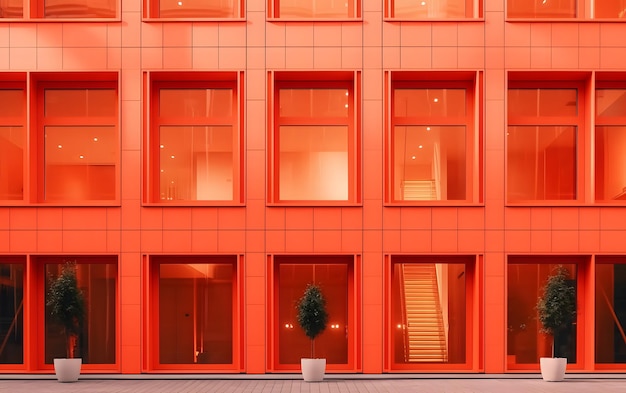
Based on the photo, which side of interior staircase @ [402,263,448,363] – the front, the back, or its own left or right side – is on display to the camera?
front

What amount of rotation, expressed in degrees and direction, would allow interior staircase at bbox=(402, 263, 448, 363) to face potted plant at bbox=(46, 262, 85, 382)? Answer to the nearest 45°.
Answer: approximately 90° to its right

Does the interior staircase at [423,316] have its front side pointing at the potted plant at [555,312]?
no

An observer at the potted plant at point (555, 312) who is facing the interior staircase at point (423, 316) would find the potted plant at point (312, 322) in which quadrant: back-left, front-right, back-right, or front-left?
front-left

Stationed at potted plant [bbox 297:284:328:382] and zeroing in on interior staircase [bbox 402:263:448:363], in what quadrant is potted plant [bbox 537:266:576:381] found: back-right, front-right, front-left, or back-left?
front-right

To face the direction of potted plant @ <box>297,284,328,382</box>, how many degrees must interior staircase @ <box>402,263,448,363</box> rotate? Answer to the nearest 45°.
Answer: approximately 45° to its right
